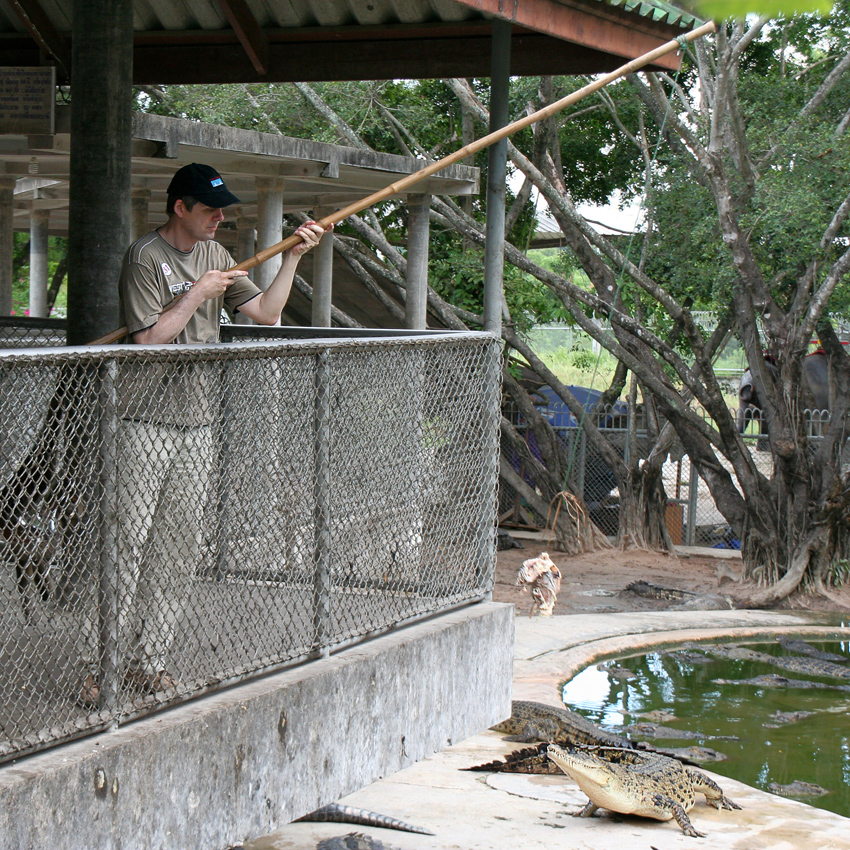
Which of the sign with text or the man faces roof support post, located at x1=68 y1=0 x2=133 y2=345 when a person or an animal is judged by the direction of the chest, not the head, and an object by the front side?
the sign with text

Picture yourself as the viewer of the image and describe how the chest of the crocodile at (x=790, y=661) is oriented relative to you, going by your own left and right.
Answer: facing to the left of the viewer

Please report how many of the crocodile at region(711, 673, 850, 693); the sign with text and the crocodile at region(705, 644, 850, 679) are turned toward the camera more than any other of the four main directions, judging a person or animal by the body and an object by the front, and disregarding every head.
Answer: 1

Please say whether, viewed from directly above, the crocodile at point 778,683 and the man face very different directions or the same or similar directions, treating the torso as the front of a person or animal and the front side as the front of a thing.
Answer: very different directions

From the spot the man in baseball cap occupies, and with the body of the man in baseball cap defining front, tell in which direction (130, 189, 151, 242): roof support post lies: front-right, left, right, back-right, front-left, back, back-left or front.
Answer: back-left

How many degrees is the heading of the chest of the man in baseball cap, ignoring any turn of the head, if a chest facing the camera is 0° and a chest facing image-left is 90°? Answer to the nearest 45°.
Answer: approximately 315°

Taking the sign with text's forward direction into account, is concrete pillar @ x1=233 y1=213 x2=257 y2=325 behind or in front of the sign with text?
behind

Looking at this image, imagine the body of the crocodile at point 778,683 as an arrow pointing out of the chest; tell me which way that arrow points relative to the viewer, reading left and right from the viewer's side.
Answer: facing to the left of the viewer

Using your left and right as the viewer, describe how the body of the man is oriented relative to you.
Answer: facing the viewer and to the right of the viewer

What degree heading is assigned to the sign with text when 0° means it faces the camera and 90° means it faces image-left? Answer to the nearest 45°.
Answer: approximately 0°

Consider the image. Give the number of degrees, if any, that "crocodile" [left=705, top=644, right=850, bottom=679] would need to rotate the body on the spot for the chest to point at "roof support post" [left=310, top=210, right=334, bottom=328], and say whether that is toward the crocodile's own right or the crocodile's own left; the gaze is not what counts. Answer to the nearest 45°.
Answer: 0° — it already faces it
